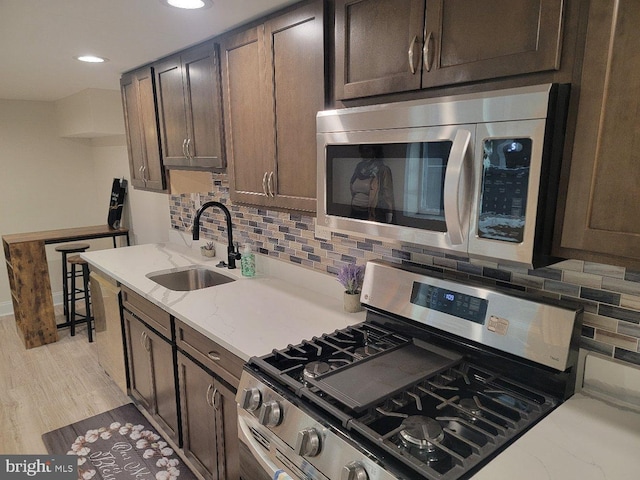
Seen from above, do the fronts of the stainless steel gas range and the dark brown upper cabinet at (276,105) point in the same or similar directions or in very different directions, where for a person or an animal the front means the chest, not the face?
same or similar directions

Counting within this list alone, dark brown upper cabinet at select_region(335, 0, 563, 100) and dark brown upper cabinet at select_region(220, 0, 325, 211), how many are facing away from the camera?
0

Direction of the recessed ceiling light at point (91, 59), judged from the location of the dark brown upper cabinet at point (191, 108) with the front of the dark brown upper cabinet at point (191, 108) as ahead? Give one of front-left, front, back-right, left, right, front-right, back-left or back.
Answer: right

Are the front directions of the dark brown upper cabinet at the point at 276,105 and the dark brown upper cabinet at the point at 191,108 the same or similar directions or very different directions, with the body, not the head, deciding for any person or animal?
same or similar directions

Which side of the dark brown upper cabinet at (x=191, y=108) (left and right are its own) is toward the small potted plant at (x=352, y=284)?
left

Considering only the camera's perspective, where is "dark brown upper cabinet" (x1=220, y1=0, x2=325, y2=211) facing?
facing the viewer and to the left of the viewer

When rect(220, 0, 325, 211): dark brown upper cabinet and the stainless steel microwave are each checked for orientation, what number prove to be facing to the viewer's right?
0

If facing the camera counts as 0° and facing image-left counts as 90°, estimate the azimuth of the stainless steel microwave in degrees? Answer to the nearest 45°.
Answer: approximately 45°

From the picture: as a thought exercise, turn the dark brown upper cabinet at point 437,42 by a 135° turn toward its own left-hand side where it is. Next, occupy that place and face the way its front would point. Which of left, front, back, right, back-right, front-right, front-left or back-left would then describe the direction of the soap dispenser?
back-left

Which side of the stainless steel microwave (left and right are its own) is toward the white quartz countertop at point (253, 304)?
right

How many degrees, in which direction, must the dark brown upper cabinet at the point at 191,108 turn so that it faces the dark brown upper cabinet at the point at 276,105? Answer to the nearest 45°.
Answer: approximately 90° to its left

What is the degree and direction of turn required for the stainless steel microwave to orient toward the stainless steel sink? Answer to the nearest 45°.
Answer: approximately 90° to its right

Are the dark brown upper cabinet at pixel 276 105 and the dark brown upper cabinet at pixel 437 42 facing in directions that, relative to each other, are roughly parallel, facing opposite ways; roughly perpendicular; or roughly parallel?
roughly parallel

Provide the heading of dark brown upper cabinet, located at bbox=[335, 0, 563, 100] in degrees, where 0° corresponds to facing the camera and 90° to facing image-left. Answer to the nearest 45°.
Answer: approximately 45°
